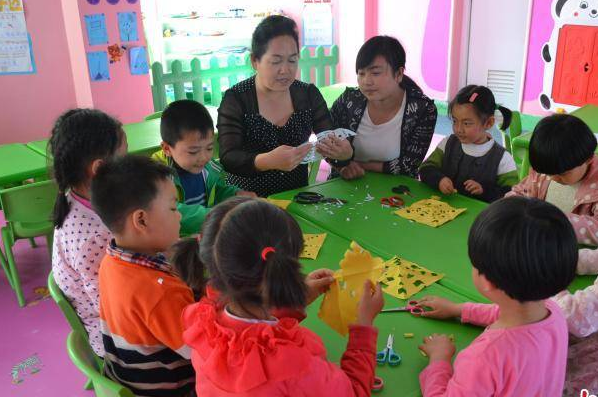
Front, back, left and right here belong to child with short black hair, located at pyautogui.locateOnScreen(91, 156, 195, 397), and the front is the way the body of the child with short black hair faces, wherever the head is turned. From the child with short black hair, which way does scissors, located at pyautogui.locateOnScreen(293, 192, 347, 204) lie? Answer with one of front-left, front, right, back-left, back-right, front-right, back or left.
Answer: front

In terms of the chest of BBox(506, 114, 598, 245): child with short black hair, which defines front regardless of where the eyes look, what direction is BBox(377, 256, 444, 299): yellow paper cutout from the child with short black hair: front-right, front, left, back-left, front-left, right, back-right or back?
front

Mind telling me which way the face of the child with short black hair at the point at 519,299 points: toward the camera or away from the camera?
away from the camera

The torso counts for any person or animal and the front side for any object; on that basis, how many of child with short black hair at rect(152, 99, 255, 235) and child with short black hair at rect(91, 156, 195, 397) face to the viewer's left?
0

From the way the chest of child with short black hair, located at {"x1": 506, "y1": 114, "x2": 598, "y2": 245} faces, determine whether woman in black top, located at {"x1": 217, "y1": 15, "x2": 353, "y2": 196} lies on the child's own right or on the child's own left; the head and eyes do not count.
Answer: on the child's own right

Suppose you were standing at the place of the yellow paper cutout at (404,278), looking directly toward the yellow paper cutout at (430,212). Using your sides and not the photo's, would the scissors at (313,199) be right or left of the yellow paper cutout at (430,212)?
left

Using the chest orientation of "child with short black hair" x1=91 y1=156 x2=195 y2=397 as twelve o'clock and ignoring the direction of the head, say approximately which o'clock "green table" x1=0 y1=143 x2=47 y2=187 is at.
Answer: The green table is roughly at 10 o'clock from the child with short black hair.

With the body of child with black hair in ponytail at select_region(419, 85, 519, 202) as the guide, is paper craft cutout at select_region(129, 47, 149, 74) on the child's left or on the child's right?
on the child's right

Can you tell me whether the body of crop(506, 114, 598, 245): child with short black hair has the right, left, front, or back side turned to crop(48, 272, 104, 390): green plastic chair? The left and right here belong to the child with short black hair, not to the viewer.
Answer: front

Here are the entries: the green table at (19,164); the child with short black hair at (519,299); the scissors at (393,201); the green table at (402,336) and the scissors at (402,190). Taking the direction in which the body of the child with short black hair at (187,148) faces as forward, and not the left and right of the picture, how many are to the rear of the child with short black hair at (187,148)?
1

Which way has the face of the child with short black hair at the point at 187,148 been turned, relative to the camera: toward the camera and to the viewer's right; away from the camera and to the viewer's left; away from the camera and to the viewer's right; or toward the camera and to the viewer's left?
toward the camera and to the viewer's right

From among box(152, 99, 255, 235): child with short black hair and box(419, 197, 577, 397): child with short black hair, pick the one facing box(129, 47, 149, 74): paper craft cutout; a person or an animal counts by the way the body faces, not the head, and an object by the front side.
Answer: box(419, 197, 577, 397): child with short black hair

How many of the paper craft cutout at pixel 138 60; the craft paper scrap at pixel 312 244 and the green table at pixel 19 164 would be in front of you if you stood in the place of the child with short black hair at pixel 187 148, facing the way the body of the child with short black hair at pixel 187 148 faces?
1

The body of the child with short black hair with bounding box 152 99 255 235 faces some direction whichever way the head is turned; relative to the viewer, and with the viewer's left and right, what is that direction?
facing the viewer and to the right of the viewer

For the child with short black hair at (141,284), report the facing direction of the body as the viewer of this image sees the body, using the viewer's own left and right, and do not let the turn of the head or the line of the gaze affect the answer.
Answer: facing away from the viewer and to the right of the viewer

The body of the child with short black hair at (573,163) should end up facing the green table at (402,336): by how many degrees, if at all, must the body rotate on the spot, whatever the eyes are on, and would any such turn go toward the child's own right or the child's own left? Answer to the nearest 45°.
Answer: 0° — they already face it

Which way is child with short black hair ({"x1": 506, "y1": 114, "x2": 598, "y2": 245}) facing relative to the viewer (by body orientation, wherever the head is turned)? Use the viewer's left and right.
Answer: facing the viewer and to the left of the viewer

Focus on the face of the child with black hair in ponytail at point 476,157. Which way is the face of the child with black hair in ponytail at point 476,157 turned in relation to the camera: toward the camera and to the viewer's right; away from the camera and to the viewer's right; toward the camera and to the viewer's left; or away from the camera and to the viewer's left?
toward the camera and to the viewer's left

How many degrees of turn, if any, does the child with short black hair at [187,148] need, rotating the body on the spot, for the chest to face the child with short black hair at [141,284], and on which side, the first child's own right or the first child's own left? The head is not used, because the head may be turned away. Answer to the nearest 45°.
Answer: approximately 45° to the first child's own right
